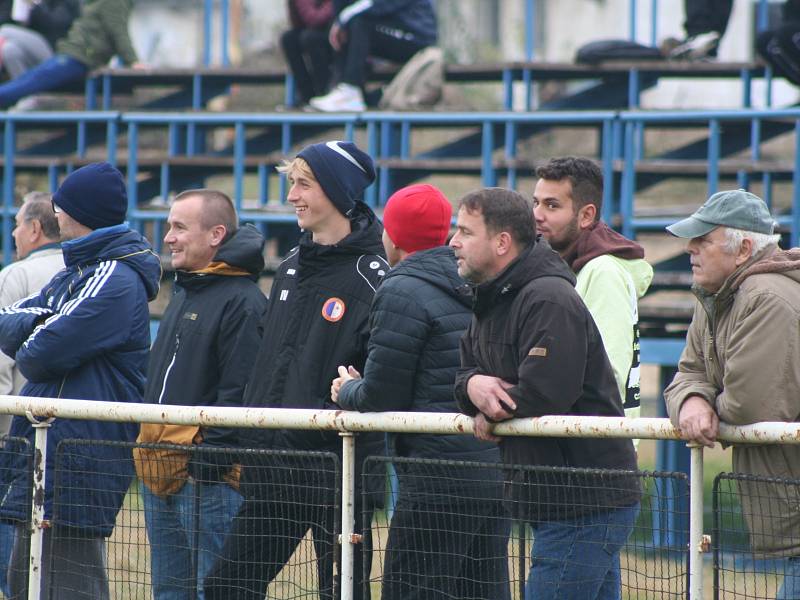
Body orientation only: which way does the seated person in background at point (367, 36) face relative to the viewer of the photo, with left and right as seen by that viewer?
facing to the left of the viewer

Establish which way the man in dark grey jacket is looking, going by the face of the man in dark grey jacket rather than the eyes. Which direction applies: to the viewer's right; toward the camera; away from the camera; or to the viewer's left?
to the viewer's left

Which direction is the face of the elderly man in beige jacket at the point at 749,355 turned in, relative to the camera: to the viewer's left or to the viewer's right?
to the viewer's left

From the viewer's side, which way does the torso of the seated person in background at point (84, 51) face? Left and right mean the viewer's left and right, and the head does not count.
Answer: facing to the left of the viewer

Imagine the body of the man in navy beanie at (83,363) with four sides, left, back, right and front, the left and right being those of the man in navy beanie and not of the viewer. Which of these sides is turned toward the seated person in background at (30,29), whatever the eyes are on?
right

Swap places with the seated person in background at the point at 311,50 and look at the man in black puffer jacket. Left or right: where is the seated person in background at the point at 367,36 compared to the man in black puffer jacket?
left

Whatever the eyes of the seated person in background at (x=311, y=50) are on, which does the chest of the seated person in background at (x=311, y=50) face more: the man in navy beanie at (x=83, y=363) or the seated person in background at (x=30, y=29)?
the man in navy beanie

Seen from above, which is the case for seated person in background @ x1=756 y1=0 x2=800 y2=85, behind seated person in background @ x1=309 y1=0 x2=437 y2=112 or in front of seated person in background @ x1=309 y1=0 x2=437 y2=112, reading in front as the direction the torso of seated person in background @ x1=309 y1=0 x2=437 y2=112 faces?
behind
